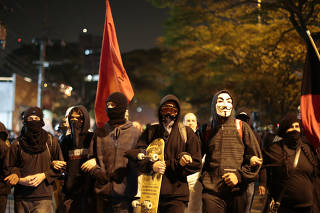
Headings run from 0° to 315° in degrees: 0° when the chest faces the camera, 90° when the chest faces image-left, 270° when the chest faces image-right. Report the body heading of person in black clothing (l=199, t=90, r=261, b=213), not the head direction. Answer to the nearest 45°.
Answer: approximately 0°

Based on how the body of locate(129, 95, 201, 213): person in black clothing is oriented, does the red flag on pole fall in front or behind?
behind

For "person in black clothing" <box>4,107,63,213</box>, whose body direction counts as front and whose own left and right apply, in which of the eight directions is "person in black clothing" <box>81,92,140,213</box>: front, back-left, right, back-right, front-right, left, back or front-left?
front-left

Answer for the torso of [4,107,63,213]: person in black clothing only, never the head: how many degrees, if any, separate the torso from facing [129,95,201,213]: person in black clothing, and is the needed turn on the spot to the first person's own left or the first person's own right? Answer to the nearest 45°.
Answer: approximately 45° to the first person's own left

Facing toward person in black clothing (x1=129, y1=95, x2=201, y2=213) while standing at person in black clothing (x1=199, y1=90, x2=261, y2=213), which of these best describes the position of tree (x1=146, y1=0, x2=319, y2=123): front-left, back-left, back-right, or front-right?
back-right

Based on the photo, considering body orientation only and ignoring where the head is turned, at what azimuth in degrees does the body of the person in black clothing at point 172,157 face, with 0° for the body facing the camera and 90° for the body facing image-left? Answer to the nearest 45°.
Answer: approximately 0°

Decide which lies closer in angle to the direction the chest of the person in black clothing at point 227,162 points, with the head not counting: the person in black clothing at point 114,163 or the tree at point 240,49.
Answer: the person in black clothing

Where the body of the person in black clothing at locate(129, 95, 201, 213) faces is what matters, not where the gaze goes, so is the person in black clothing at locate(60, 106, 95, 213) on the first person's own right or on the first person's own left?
on the first person's own right

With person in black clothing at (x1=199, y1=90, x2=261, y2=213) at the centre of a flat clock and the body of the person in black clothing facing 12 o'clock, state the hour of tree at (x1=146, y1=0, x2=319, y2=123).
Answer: The tree is roughly at 6 o'clock from the person in black clothing.
